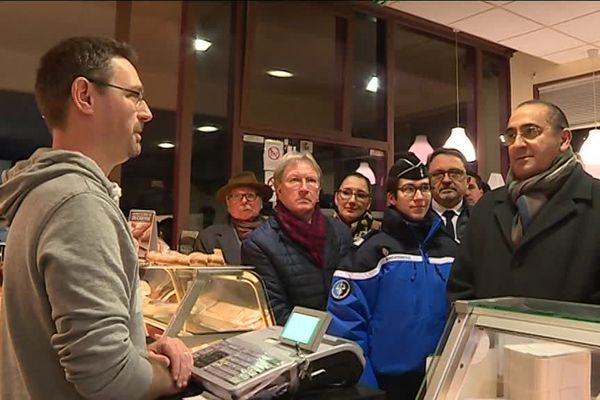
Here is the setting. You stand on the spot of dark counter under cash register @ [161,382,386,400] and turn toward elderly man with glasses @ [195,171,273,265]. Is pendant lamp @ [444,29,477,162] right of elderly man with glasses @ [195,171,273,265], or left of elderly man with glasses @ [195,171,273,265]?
right

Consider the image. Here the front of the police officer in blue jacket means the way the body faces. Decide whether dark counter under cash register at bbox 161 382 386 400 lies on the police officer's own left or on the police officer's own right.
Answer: on the police officer's own right

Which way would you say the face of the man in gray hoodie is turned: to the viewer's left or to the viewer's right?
to the viewer's right

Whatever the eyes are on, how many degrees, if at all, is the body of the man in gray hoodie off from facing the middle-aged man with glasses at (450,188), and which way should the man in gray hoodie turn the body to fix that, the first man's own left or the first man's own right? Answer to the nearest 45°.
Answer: approximately 45° to the first man's own left

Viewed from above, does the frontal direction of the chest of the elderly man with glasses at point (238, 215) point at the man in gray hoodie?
yes

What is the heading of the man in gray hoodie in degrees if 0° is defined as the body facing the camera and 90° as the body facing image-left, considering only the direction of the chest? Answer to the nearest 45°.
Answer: approximately 270°

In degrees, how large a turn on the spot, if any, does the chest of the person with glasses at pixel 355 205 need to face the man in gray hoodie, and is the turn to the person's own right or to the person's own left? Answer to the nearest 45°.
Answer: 0° — they already face them
